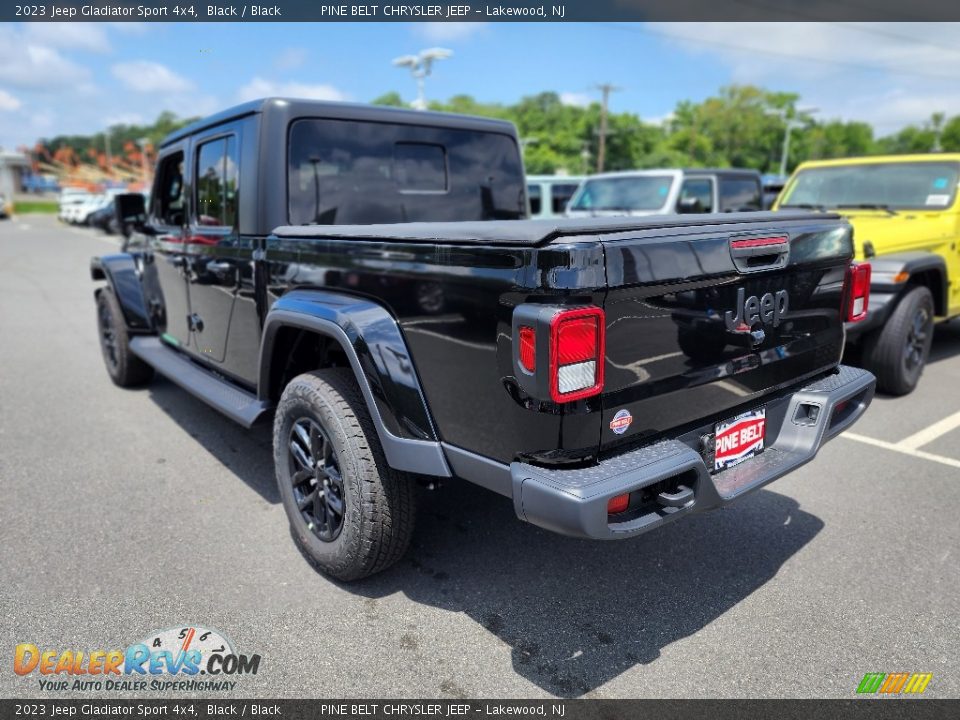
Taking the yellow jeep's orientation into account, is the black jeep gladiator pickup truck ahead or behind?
ahead

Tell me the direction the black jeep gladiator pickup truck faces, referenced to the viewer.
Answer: facing away from the viewer and to the left of the viewer

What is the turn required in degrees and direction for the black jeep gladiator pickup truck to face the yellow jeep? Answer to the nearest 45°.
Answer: approximately 90° to its right

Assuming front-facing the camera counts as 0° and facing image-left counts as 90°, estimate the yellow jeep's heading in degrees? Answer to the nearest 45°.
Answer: approximately 45°

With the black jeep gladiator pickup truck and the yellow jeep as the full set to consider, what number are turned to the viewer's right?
0
